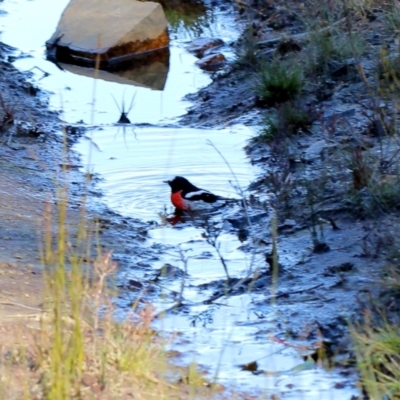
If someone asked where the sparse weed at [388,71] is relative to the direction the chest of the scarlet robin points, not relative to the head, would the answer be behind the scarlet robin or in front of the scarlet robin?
behind

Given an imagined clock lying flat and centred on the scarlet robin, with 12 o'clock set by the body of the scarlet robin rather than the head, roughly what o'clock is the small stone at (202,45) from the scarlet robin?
The small stone is roughly at 3 o'clock from the scarlet robin.

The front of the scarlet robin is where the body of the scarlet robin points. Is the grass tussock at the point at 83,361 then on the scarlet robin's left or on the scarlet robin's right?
on the scarlet robin's left

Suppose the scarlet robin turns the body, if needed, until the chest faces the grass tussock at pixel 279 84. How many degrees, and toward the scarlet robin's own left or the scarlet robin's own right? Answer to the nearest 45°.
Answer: approximately 135° to the scarlet robin's own right

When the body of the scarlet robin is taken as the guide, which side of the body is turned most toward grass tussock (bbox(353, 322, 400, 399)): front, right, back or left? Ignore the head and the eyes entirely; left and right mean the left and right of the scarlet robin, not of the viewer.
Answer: left

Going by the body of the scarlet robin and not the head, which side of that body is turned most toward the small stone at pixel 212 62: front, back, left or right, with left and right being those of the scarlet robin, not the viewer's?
right

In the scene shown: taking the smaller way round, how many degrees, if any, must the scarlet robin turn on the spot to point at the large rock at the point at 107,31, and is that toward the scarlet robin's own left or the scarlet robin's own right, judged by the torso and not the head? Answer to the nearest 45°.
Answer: approximately 90° to the scarlet robin's own right

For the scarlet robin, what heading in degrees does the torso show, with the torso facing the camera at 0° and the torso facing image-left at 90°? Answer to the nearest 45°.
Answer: approximately 90°

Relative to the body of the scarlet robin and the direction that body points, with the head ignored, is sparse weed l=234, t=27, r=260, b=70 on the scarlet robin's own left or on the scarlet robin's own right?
on the scarlet robin's own right

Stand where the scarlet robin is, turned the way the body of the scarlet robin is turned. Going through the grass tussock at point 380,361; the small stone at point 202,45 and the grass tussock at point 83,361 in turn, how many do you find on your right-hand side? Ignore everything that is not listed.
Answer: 1

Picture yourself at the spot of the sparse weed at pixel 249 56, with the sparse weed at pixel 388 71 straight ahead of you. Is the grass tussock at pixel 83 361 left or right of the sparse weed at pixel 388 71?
right
